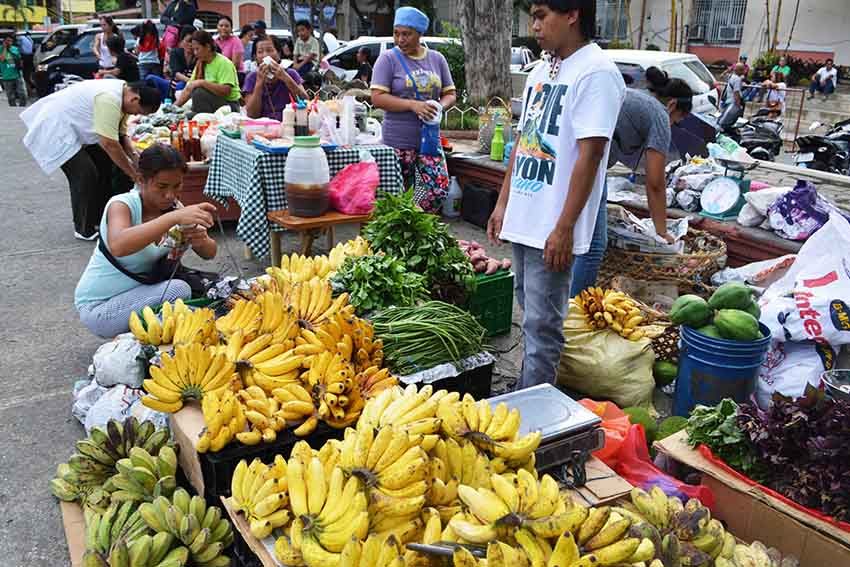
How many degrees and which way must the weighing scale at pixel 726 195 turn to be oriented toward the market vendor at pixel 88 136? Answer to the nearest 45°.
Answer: approximately 45° to its right

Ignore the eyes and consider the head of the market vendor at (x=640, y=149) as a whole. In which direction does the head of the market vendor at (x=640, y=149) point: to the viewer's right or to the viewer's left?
to the viewer's right

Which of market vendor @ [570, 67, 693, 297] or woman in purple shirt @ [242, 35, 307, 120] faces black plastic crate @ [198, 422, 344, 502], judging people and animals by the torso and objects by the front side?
the woman in purple shirt

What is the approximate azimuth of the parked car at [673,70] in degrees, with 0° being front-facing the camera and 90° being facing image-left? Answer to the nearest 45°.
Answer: approximately 90°

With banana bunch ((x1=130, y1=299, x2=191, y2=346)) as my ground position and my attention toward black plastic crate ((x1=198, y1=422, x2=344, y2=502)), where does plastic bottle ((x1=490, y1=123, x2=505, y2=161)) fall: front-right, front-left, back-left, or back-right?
back-left

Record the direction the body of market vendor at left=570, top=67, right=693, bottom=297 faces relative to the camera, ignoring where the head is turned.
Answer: to the viewer's right

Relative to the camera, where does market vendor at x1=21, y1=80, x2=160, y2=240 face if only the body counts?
to the viewer's right

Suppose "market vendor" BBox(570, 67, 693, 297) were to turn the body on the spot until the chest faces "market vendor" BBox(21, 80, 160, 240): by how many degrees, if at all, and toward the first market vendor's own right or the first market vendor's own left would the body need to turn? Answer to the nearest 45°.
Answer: approximately 180°

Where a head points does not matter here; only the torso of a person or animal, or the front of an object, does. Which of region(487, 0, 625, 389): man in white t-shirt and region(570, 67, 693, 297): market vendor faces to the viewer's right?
the market vendor

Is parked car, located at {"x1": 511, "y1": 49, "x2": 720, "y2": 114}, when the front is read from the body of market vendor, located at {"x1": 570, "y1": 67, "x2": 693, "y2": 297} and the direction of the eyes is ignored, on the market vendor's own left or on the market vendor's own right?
on the market vendor's own left

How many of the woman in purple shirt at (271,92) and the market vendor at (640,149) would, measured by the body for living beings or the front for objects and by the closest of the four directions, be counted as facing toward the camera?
1

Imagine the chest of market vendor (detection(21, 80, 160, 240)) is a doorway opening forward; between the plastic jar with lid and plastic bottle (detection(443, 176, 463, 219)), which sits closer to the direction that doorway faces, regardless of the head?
the plastic bottle

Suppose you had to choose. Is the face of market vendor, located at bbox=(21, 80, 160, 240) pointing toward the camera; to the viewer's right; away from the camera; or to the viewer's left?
to the viewer's right

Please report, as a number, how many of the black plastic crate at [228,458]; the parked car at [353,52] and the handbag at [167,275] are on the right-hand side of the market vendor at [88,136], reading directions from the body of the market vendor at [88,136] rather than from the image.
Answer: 2

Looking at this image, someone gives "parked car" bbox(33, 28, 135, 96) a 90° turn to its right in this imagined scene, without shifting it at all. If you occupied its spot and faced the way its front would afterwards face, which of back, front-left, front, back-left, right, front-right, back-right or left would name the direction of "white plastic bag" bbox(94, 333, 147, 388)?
back-left

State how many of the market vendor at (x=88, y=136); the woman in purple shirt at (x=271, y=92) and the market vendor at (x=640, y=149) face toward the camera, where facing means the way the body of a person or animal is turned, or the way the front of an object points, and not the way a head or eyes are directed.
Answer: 1
